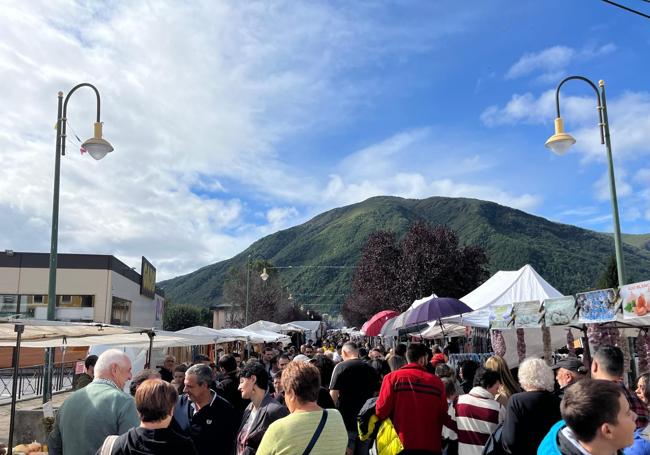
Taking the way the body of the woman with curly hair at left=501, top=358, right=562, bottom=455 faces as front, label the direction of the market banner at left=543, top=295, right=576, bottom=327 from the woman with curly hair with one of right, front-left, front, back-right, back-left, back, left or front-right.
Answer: front

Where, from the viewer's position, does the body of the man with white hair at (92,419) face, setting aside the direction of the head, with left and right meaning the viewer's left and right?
facing away from the viewer and to the right of the viewer

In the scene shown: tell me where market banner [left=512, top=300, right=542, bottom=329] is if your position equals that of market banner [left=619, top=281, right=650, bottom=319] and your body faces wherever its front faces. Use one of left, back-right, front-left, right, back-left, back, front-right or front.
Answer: right

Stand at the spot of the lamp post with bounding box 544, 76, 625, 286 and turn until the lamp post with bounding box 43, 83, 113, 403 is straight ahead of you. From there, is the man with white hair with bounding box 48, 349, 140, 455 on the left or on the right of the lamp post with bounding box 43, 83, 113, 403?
left

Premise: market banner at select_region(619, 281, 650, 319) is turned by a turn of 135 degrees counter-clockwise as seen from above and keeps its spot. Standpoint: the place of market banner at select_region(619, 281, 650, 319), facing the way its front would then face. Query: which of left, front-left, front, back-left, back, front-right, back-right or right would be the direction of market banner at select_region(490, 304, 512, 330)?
back-left

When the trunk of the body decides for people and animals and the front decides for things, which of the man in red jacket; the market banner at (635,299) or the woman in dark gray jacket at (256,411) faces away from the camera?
the man in red jacket

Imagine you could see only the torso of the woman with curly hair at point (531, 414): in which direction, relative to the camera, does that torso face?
away from the camera

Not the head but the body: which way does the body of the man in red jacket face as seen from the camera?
away from the camera

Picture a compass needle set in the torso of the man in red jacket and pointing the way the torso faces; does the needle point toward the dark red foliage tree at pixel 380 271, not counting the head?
yes

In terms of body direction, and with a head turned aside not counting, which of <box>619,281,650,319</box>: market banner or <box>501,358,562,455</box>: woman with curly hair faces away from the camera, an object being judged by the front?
the woman with curly hair

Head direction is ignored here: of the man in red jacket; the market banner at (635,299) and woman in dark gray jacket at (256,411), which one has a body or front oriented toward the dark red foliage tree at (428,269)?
the man in red jacket

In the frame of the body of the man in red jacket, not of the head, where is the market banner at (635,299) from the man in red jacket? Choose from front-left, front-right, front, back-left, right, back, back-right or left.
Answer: front-right

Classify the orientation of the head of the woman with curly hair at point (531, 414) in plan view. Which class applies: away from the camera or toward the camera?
away from the camera

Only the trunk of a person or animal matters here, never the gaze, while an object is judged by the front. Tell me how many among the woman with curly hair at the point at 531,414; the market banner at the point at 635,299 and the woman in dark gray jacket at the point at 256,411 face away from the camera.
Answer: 1

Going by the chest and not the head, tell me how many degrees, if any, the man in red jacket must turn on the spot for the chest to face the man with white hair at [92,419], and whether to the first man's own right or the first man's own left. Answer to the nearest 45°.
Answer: approximately 135° to the first man's own left

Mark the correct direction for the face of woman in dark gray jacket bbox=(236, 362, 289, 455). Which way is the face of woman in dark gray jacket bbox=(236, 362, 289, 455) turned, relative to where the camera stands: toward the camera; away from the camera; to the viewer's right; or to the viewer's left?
to the viewer's left

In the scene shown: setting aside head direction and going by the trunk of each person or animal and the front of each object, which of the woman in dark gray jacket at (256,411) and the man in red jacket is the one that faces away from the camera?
the man in red jacket

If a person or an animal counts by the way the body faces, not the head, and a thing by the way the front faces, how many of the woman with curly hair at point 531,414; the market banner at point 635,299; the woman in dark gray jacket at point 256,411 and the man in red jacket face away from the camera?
2

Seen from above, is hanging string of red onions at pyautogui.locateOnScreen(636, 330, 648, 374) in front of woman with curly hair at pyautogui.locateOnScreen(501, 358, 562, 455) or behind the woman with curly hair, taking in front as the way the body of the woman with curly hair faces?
in front
